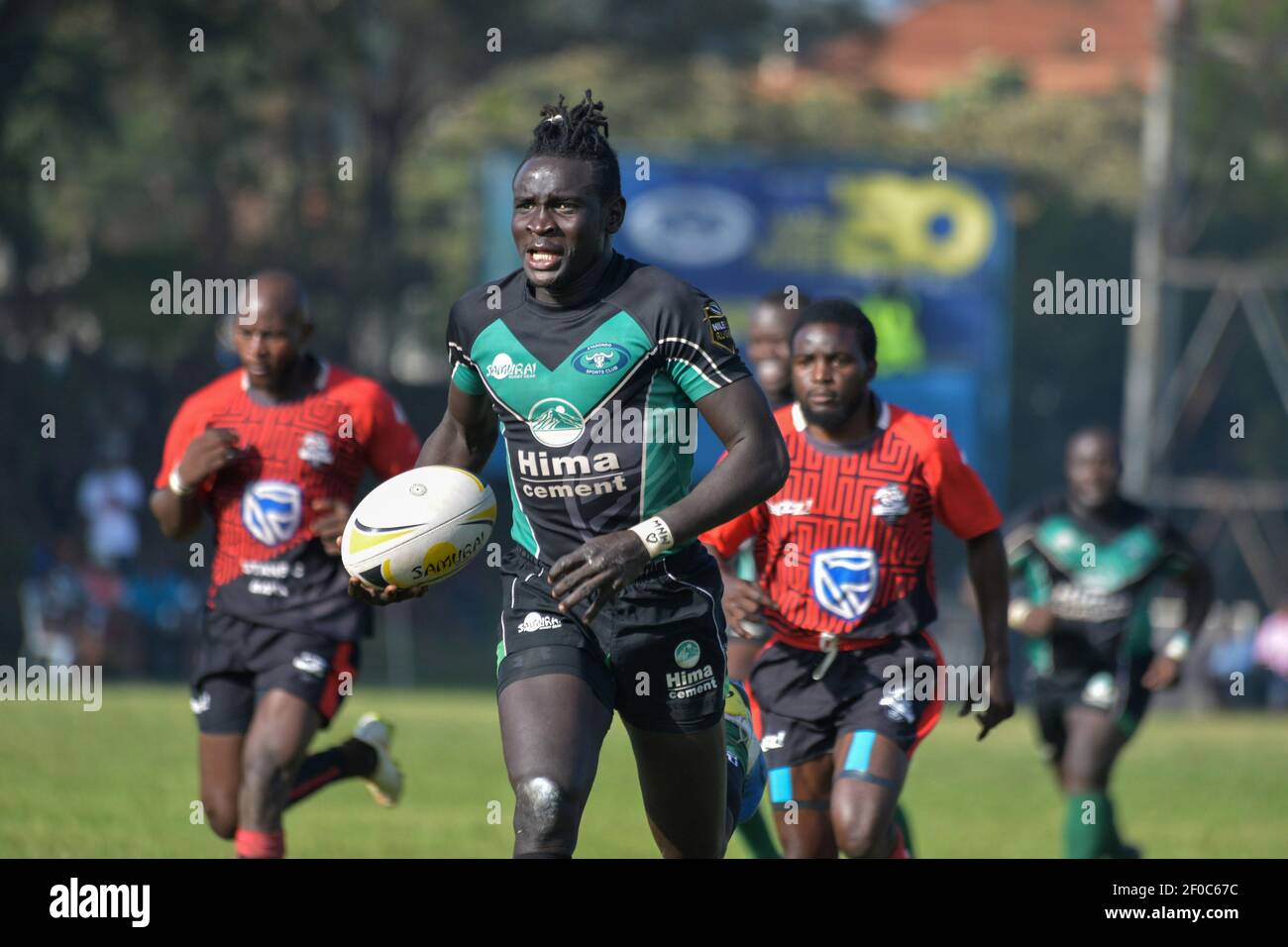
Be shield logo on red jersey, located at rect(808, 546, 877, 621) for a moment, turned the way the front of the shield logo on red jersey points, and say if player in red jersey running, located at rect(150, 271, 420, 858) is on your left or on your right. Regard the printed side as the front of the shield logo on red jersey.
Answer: on your right

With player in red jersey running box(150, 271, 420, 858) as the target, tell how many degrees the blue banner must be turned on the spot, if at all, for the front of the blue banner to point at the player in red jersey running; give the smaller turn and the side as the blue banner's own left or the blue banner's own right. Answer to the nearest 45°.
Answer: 0° — it already faces them

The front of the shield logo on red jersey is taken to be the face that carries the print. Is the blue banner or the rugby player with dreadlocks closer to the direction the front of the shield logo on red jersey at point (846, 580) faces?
the rugby player with dreadlocks

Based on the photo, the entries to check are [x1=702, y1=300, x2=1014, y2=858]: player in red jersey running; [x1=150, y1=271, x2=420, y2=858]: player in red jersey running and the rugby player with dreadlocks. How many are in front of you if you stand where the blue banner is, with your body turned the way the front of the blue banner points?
3

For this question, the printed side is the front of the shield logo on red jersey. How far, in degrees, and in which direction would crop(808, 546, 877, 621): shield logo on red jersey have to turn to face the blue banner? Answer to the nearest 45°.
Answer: approximately 180°

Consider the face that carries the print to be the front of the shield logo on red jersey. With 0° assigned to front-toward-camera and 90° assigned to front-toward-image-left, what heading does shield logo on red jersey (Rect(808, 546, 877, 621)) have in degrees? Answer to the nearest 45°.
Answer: approximately 0°

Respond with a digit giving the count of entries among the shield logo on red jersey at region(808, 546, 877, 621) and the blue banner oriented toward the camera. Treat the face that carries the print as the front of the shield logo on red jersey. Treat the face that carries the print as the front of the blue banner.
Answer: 2

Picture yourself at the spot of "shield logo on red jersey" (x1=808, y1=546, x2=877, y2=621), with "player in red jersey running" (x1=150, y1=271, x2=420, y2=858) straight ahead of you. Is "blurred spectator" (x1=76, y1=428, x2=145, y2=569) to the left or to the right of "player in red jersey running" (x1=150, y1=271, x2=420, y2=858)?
right

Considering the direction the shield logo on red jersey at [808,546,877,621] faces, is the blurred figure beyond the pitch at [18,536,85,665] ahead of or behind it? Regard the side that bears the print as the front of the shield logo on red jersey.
behind
